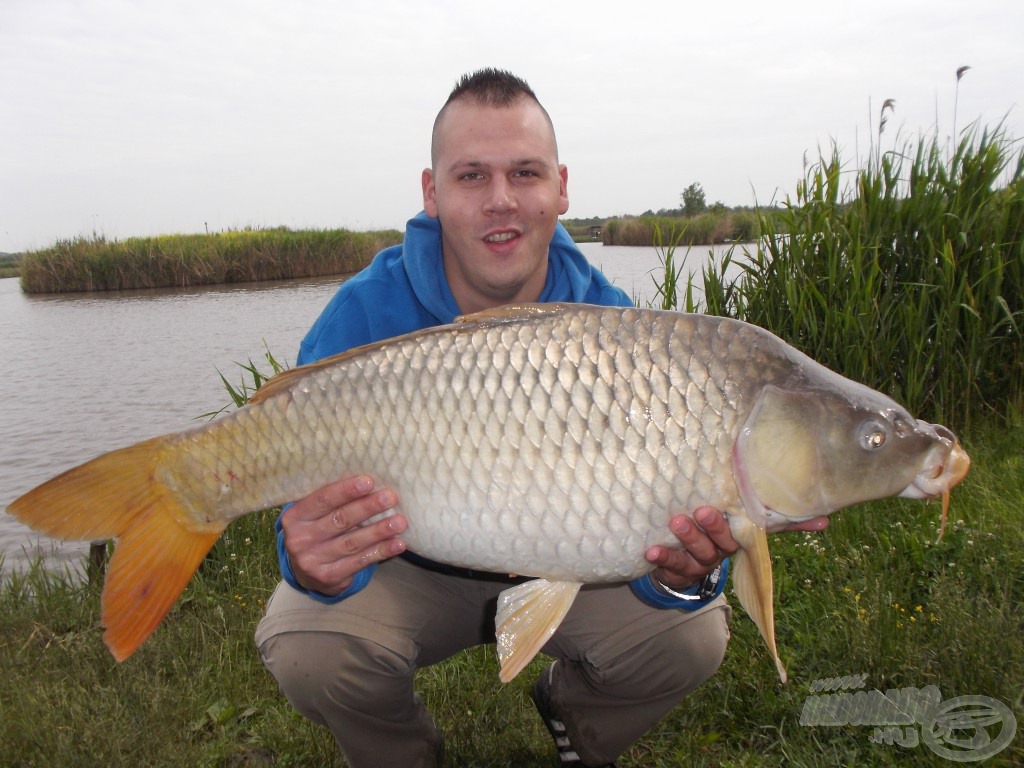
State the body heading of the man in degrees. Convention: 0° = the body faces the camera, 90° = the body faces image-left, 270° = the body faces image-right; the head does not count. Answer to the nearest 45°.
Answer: approximately 0°

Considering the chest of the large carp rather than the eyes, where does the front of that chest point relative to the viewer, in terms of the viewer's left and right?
facing to the right of the viewer
